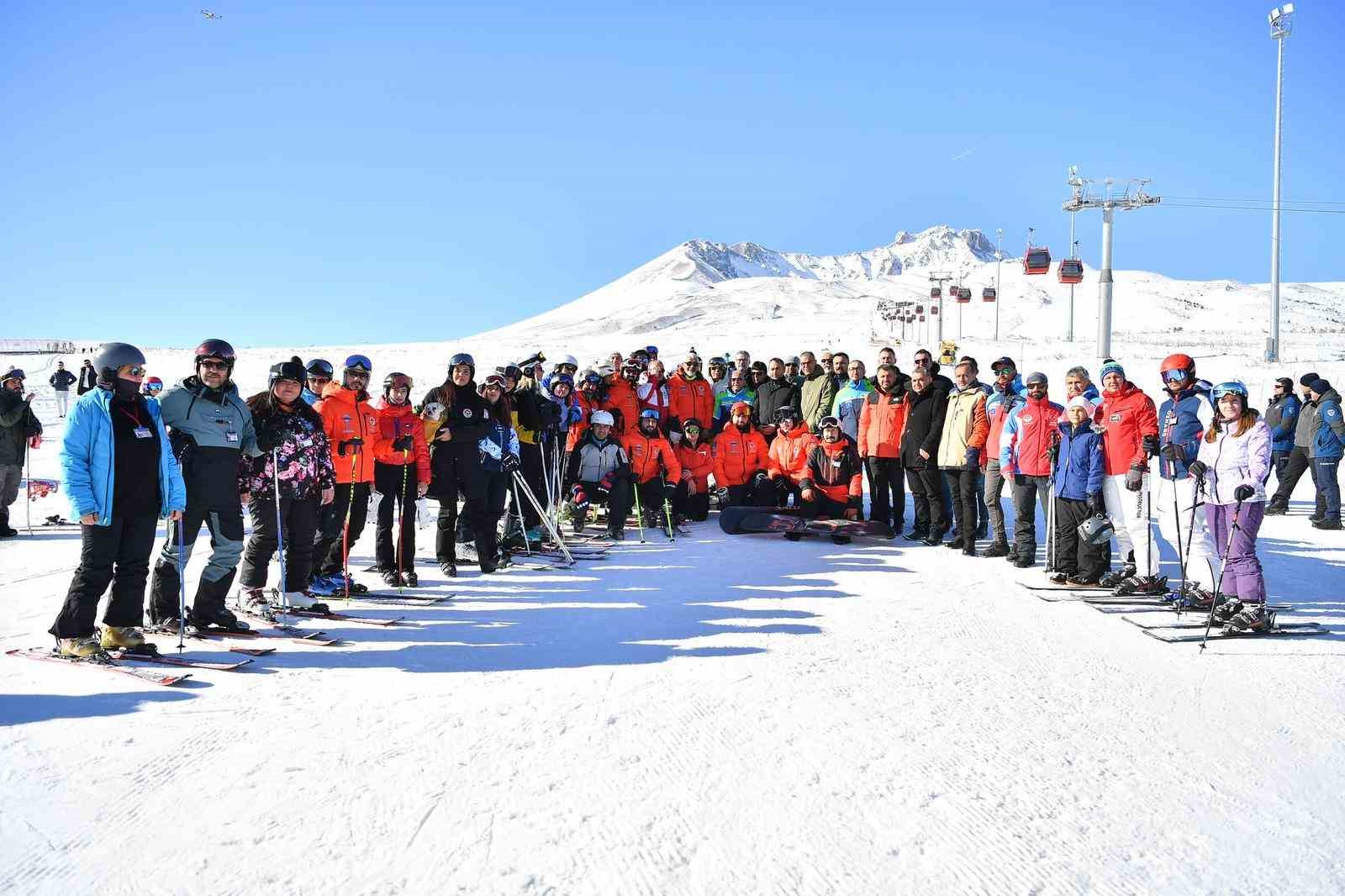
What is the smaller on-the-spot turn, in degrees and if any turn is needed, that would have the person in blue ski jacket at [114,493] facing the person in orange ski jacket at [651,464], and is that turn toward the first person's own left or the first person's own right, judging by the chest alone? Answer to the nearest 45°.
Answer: approximately 90° to the first person's own left

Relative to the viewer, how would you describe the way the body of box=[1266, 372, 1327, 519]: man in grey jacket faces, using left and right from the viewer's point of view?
facing to the left of the viewer

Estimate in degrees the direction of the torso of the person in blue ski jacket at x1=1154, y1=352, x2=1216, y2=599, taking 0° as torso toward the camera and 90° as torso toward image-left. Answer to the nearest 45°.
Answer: approximately 45°

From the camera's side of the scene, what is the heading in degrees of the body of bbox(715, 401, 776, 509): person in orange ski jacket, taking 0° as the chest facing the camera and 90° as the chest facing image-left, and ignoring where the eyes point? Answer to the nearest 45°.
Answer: approximately 0°

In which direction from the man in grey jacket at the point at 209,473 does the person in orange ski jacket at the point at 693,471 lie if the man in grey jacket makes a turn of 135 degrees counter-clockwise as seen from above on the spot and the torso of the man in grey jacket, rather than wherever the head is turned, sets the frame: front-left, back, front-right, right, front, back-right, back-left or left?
front-right

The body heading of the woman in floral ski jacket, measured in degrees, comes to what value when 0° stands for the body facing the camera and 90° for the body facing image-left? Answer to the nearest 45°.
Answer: approximately 315°

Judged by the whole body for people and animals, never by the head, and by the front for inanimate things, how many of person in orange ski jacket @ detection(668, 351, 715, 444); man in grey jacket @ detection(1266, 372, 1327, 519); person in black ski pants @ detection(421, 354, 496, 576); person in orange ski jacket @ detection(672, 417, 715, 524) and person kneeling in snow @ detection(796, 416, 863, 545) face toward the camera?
4

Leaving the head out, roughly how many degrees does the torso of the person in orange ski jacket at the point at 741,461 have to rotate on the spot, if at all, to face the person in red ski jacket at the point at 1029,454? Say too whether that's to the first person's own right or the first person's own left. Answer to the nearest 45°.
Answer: approximately 45° to the first person's own left

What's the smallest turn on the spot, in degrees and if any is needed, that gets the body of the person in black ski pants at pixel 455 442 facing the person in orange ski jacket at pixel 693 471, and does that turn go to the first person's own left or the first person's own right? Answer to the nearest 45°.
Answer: approximately 135° to the first person's own left

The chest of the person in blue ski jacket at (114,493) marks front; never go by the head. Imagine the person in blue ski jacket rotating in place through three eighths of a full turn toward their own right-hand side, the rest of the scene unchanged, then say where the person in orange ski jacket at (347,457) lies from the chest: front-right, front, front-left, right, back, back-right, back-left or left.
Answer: back-right

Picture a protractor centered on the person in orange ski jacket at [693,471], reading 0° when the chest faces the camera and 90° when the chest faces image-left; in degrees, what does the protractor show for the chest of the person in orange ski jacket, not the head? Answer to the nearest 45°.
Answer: approximately 0°

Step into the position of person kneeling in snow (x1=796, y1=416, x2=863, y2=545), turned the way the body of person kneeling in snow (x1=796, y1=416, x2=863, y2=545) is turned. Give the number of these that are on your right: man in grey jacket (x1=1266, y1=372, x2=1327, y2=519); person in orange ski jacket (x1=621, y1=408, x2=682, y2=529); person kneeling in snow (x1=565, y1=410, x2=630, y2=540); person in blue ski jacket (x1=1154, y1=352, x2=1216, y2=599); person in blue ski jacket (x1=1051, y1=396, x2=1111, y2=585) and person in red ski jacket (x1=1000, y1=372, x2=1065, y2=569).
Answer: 2

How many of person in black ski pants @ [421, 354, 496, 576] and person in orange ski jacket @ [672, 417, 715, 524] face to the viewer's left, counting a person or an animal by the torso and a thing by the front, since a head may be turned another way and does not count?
0
